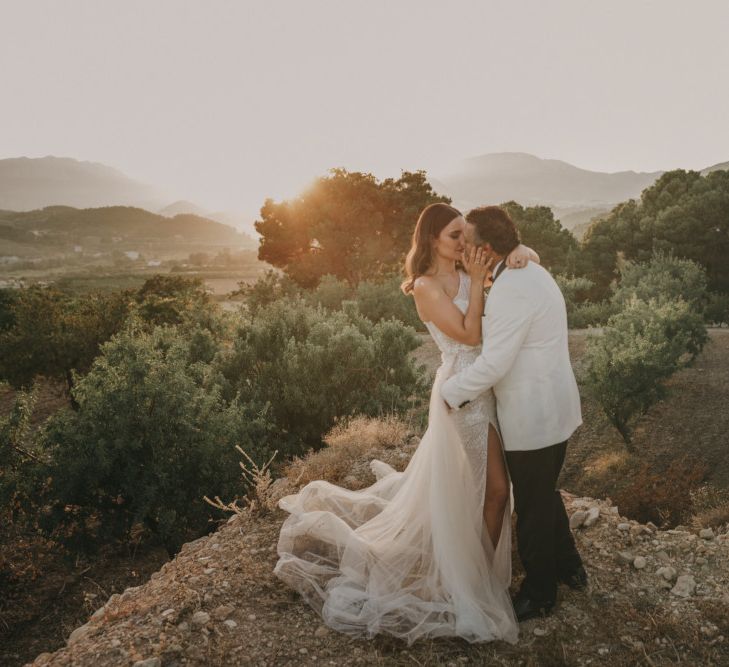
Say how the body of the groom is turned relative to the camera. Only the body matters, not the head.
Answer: to the viewer's left

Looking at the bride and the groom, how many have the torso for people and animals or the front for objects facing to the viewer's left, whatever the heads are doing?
1

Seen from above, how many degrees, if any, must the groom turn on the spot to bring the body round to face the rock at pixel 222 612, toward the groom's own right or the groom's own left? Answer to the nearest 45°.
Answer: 0° — they already face it

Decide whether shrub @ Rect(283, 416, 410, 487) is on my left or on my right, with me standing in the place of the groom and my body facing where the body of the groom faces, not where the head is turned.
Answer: on my right

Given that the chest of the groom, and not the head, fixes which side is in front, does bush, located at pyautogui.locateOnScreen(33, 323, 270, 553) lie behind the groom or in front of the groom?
in front

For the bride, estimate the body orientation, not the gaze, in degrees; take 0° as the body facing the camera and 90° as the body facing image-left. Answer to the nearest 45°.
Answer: approximately 270°

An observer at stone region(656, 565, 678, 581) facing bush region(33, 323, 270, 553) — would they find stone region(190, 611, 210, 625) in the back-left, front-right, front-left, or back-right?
front-left

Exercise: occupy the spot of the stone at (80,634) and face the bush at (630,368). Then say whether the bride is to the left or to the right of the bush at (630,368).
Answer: right

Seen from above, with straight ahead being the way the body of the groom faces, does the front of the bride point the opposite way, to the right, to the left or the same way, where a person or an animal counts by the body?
the opposite way
